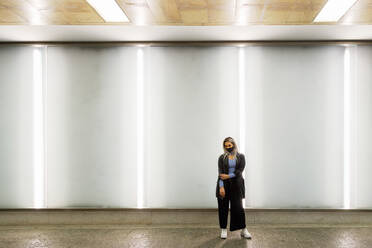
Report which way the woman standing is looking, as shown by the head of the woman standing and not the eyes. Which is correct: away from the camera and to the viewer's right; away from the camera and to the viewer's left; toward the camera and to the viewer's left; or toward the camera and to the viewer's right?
toward the camera and to the viewer's left

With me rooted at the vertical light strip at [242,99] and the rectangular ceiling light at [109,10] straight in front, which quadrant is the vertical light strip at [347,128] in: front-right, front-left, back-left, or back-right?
back-left

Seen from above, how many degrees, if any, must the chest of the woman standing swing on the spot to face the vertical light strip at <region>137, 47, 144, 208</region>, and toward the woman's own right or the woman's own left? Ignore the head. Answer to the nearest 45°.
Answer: approximately 90° to the woman's own right

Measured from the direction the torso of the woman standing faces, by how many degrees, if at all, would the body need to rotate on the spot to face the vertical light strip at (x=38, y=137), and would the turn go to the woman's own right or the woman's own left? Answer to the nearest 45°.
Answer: approximately 90° to the woman's own right

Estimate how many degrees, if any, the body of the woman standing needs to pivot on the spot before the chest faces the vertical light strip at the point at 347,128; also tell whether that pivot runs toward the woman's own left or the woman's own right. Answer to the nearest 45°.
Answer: approximately 135° to the woman's own left

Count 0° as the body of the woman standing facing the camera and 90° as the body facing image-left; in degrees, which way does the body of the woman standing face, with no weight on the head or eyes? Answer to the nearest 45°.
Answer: approximately 0°
